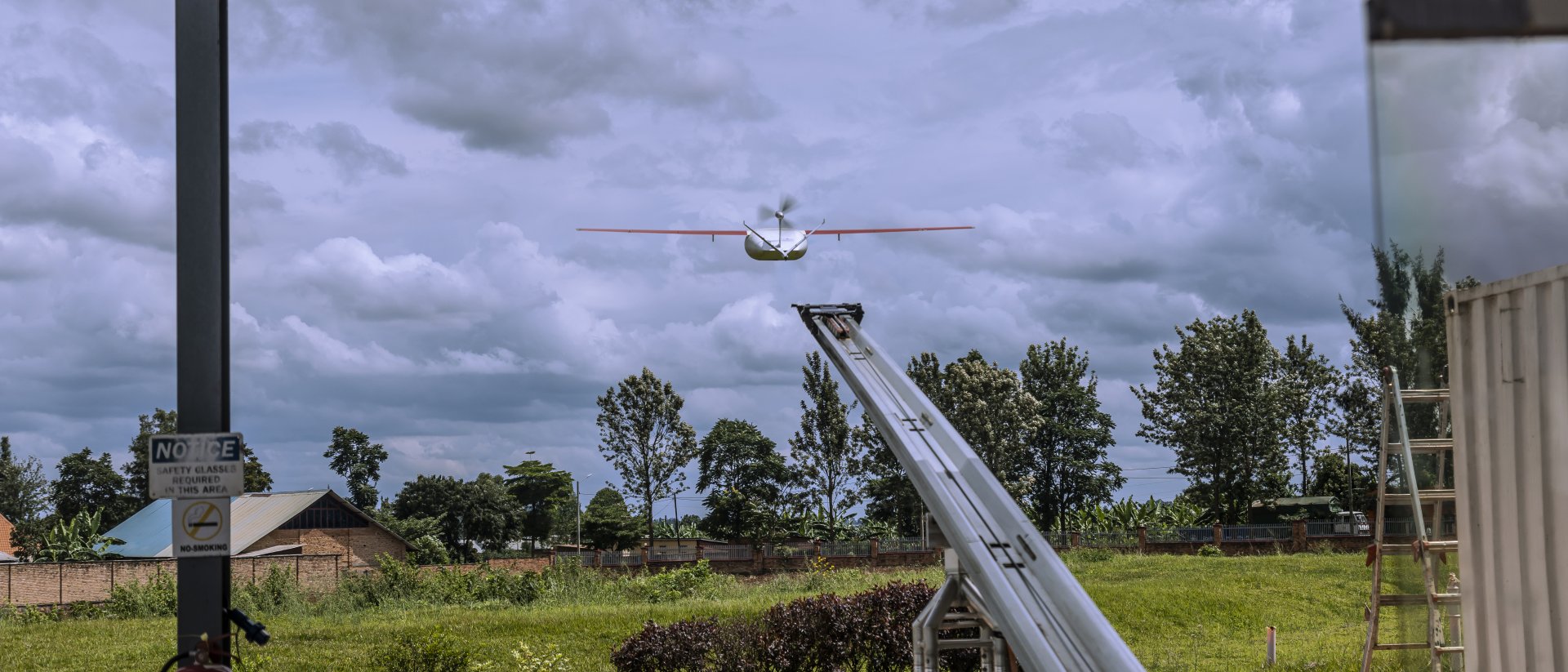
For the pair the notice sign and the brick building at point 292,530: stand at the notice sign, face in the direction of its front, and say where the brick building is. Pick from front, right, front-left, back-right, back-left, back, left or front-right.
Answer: back

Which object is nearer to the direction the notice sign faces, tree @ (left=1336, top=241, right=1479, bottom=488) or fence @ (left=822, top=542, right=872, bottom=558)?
the tree

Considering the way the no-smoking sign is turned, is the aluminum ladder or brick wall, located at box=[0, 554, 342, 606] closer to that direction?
the aluminum ladder

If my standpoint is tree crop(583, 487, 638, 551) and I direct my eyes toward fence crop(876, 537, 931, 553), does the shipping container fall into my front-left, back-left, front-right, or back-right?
front-right

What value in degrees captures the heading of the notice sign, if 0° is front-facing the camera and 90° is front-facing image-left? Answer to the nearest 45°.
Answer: approximately 0°

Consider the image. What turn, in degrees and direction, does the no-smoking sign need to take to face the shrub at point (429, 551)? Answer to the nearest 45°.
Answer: approximately 180°

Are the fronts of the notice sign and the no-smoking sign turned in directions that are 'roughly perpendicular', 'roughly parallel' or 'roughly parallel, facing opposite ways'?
roughly parallel

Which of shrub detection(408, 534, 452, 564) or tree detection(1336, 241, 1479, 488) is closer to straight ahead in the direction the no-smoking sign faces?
the tree

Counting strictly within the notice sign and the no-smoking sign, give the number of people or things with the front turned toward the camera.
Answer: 2

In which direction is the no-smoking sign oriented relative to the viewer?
toward the camera
